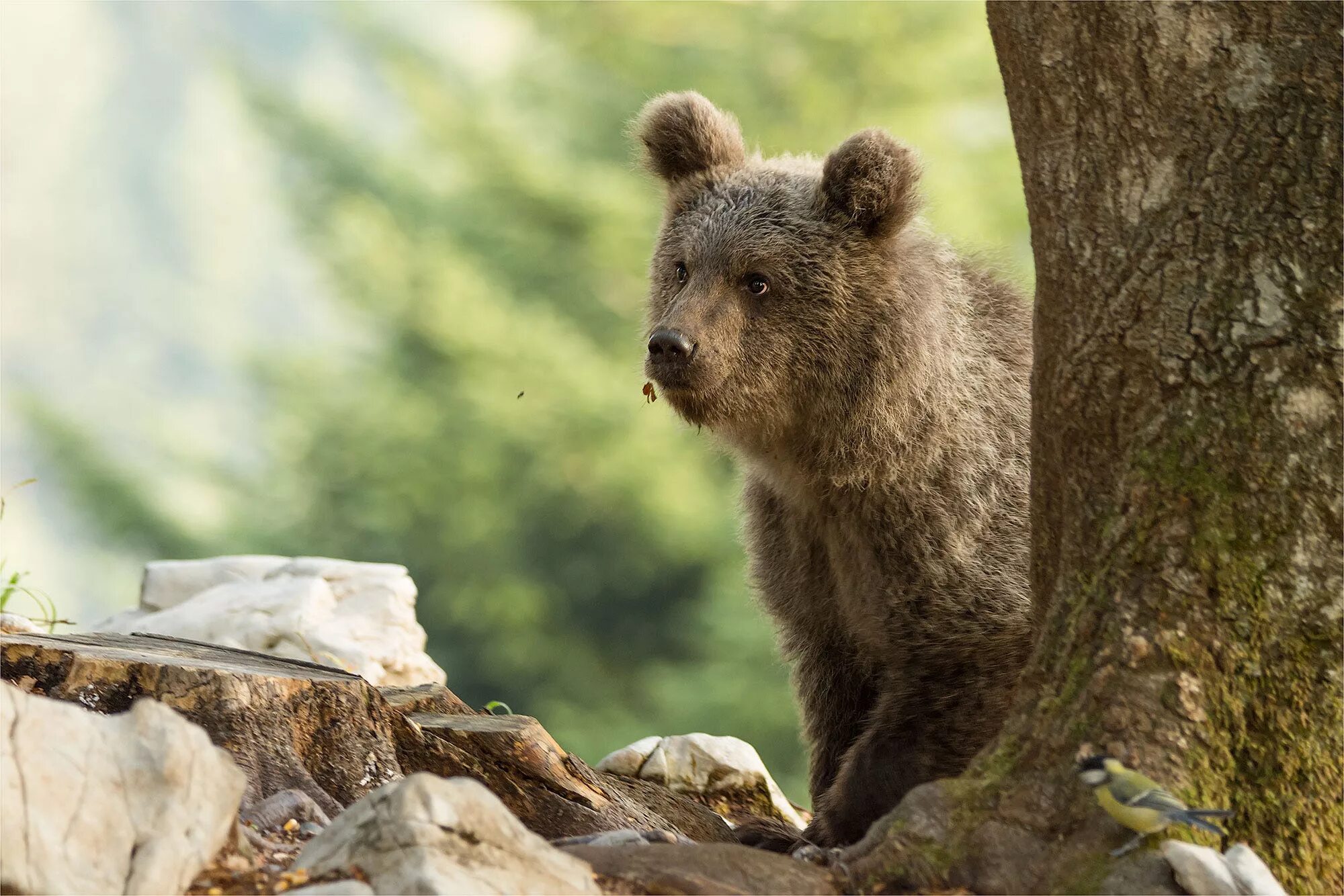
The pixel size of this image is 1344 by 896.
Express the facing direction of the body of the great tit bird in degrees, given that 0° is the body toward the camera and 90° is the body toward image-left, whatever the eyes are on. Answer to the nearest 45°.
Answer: approximately 90°

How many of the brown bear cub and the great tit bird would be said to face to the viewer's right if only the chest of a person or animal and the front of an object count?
0

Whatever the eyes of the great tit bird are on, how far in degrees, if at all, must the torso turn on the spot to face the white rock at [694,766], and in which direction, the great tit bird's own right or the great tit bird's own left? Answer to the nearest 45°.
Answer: approximately 45° to the great tit bird's own right

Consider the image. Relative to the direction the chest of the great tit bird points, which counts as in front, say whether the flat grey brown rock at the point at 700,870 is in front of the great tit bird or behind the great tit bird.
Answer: in front

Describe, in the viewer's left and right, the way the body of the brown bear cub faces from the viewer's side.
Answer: facing the viewer and to the left of the viewer

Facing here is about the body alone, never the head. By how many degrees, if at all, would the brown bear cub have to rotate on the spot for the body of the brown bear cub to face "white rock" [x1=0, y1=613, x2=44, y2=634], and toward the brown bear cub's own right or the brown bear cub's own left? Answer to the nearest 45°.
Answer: approximately 45° to the brown bear cub's own right

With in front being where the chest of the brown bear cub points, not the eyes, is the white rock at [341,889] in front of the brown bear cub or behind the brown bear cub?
in front

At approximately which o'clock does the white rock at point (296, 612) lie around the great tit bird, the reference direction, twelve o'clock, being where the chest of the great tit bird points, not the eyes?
The white rock is roughly at 1 o'clock from the great tit bird.
